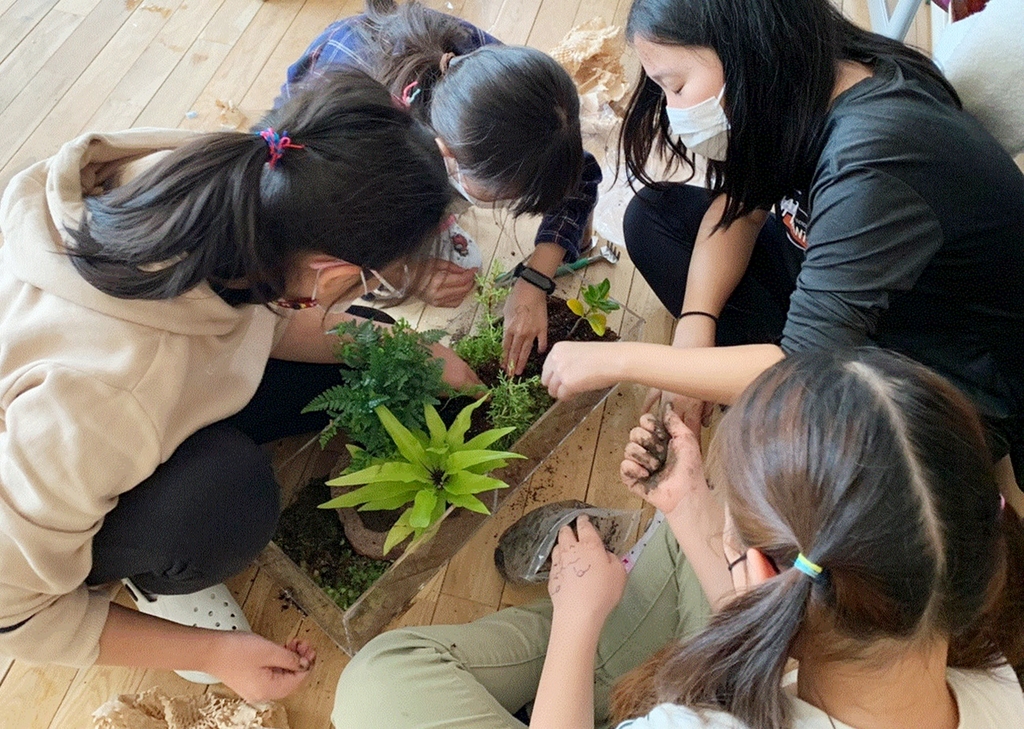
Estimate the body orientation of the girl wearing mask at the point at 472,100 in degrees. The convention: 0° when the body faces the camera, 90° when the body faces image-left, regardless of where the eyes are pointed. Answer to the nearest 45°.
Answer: approximately 315°

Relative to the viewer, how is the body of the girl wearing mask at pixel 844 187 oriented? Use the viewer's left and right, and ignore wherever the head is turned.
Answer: facing to the left of the viewer

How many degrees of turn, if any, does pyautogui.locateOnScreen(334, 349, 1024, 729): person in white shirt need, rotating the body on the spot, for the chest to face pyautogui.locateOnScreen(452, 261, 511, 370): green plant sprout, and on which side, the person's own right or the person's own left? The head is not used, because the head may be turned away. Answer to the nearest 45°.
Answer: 0° — they already face it

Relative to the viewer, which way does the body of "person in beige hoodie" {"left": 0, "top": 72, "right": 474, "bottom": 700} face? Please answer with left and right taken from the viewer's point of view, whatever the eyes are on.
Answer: facing to the right of the viewer

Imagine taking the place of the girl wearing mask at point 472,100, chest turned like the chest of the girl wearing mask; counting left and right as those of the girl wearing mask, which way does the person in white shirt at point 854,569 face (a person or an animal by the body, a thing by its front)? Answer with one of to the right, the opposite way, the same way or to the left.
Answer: the opposite way

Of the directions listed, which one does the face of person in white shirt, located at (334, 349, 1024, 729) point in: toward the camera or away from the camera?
away from the camera

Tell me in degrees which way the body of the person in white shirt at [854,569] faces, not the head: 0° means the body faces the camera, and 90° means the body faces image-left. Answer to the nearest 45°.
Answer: approximately 135°
